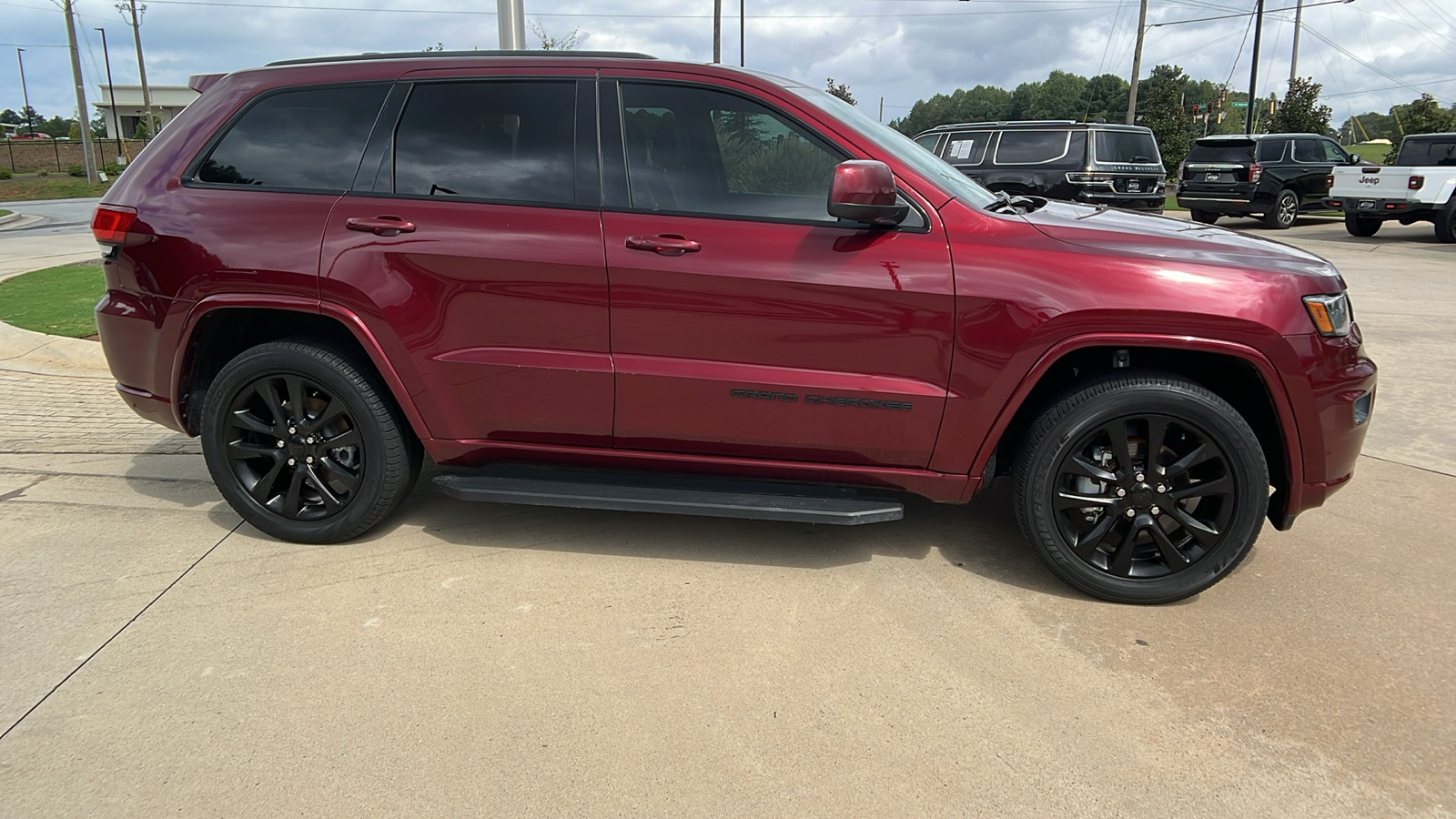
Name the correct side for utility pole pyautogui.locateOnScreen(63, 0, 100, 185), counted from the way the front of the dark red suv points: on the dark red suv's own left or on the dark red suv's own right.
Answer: on the dark red suv's own left

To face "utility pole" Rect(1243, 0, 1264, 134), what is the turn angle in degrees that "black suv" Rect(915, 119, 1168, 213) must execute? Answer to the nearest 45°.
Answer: approximately 45° to its right

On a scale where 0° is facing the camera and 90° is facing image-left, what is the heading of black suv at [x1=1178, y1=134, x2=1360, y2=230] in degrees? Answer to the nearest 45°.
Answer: approximately 225°

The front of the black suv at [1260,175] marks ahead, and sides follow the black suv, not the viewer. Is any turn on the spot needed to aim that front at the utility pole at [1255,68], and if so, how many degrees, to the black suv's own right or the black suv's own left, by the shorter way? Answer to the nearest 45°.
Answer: approximately 45° to the black suv's own left

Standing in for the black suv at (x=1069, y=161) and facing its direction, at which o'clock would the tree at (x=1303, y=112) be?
The tree is roughly at 2 o'clock from the black suv.

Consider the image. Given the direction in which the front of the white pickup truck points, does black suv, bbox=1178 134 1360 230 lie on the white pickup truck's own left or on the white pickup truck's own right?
on the white pickup truck's own left

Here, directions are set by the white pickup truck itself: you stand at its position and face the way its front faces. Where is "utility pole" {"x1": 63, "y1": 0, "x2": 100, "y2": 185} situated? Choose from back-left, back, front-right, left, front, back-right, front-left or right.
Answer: back-left

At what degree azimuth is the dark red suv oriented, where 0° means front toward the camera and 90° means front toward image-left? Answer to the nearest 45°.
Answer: approximately 270°

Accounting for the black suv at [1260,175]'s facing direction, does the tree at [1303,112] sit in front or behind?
in front

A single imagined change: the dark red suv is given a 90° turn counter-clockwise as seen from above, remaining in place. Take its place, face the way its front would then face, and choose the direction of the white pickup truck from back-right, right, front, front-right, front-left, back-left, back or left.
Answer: front-right

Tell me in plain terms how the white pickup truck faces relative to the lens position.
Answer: facing away from the viewer and to the right of the viewer

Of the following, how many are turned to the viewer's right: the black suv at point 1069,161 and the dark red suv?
1
